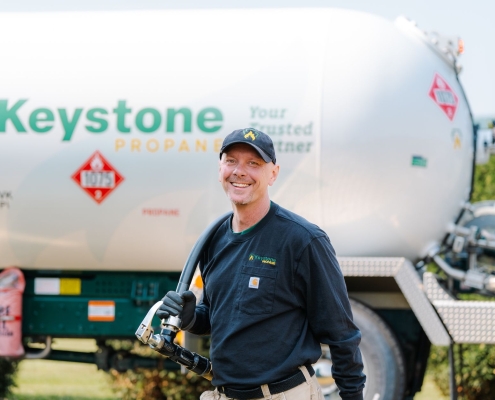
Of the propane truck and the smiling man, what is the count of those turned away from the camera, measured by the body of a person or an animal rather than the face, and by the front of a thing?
0

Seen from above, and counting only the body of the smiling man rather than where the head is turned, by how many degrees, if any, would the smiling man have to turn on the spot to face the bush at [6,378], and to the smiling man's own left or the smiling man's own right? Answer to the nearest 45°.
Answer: approximately 90° to the smiling man's own right

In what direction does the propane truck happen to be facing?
to the viewer's left

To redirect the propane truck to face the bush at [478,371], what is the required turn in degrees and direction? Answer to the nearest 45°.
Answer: approximately 135° to its right

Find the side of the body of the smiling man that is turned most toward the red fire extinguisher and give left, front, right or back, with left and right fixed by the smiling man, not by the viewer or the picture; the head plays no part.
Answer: right

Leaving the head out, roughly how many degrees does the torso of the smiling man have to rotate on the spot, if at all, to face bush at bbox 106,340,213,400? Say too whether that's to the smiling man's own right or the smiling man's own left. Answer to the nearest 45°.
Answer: approximately 135° to the smiling man's own right

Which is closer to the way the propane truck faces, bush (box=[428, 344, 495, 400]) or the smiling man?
the smiling man

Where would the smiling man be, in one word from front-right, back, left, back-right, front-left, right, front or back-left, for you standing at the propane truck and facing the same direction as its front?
left

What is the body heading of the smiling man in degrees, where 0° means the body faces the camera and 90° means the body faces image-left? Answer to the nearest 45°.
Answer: approximately 45°
